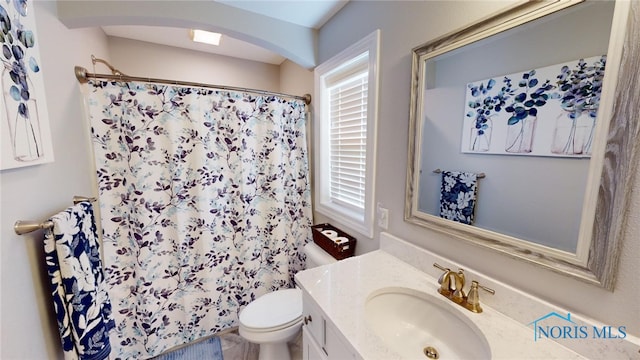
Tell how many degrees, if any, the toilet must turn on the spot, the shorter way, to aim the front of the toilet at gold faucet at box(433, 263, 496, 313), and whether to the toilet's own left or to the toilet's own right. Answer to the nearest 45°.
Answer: approximately 90° to the toilet's own left

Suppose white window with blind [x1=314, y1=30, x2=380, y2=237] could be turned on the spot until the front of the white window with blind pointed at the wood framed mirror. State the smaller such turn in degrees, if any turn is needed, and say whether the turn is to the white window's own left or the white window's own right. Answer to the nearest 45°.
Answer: approximately 90° to the white window's own left

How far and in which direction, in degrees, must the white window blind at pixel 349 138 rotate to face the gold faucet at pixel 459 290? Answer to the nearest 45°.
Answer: approximately 90° to its left

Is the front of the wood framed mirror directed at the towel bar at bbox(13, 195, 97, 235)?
yes

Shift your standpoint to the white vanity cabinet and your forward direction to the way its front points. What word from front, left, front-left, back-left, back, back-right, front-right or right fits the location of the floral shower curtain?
right

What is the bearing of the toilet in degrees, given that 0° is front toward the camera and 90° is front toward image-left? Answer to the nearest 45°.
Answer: approximately 45°

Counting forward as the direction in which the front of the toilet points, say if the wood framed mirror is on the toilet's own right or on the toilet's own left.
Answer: on the toilet's own left

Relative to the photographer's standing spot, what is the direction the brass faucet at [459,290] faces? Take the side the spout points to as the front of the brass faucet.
facing the viewer and to the left of the viewer

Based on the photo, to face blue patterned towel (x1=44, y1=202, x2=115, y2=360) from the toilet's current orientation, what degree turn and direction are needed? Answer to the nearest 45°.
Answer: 0° — it already faces it
